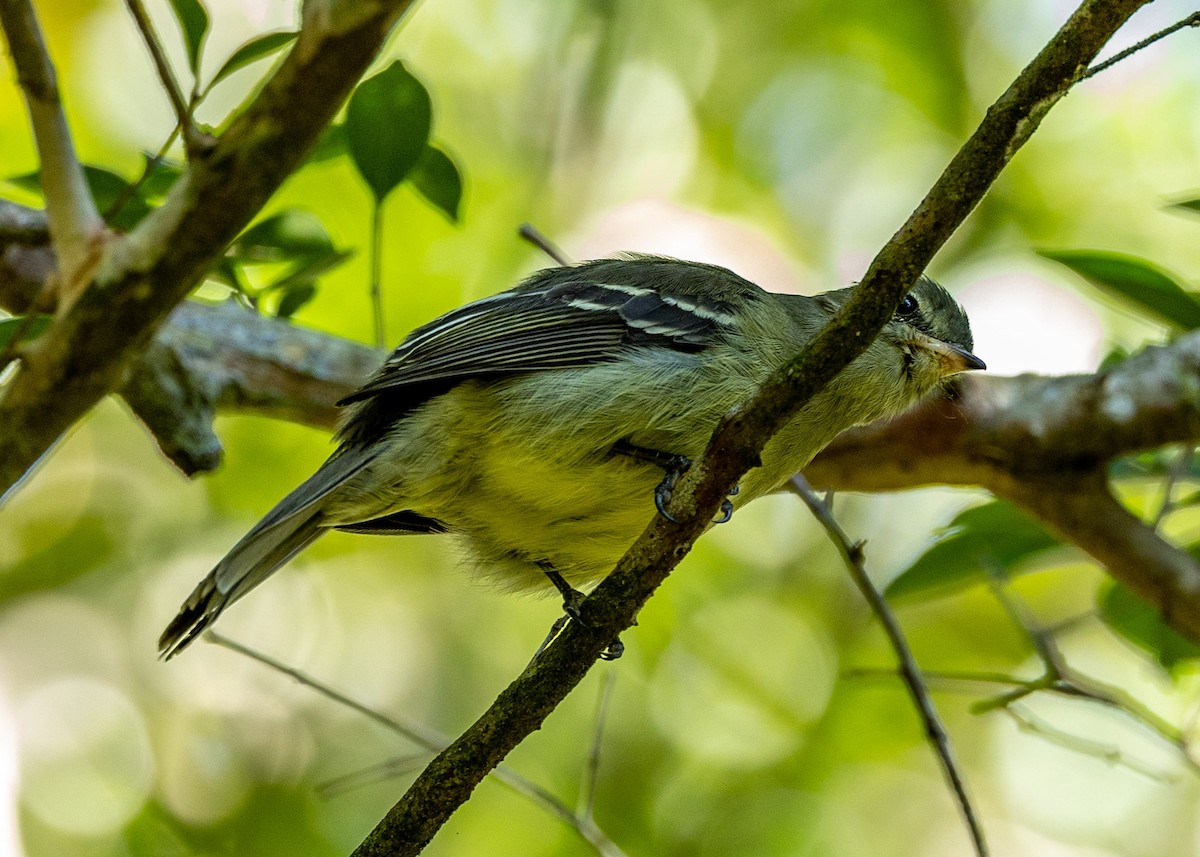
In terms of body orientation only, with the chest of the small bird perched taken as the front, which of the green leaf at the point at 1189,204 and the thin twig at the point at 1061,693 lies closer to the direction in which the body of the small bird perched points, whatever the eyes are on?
the thin twig

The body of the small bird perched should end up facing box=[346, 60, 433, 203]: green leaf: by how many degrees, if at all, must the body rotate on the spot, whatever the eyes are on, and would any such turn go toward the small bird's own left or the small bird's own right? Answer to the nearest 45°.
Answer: approximately 180°

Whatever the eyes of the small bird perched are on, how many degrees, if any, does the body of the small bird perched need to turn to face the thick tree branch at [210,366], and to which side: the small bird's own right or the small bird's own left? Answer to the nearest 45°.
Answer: approximately 135° to the small bird's own left

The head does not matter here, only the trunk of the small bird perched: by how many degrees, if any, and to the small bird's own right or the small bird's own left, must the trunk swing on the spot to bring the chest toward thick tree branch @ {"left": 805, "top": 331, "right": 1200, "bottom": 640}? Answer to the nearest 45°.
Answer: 0° — it already faces it

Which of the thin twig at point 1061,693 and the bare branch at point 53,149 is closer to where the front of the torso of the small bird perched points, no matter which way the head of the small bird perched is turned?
the thin twig

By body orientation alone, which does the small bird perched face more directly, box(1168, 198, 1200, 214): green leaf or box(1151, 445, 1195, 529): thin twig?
the thin twig

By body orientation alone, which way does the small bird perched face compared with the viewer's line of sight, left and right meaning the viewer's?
facing to the right of the viewer
